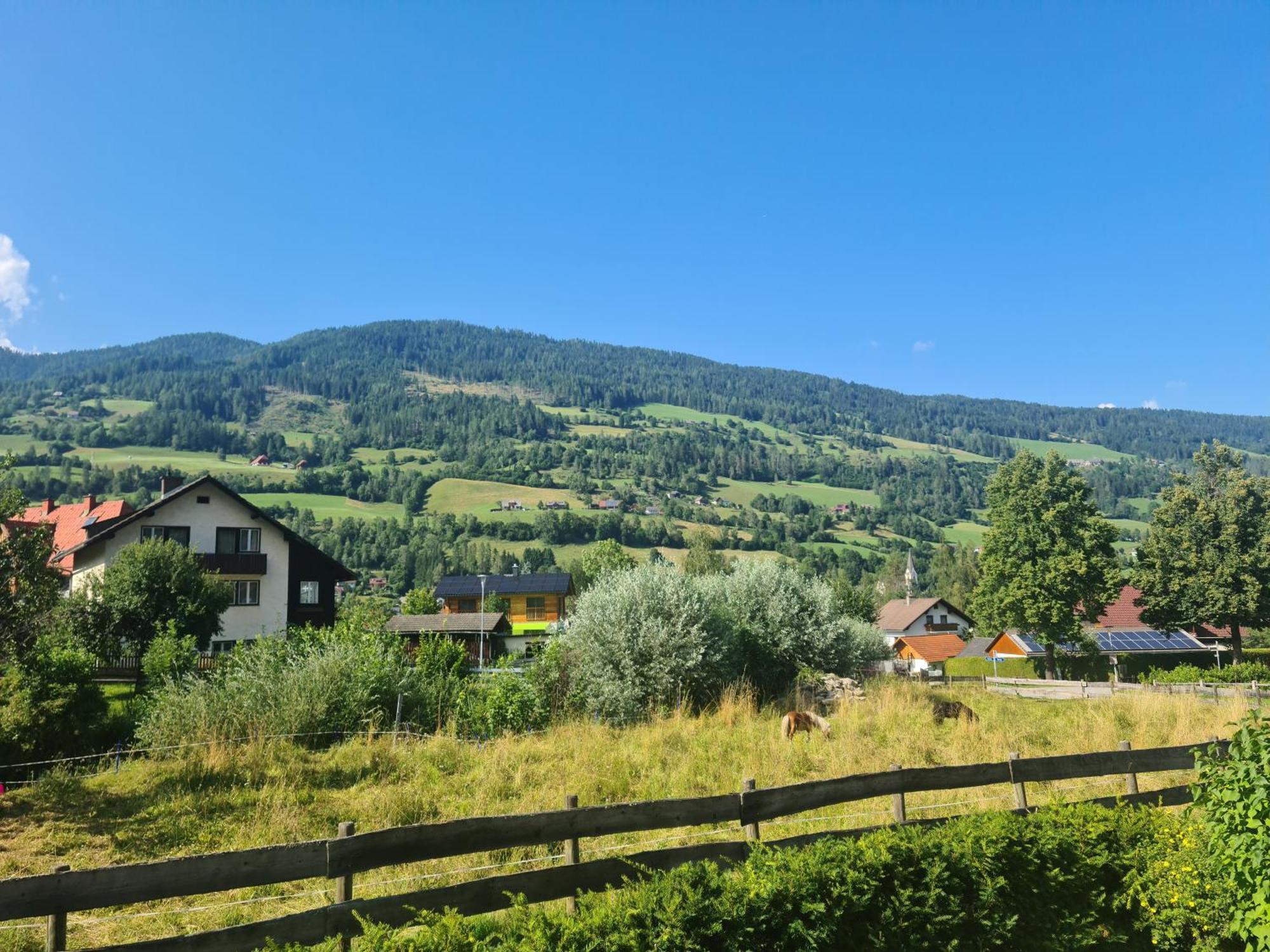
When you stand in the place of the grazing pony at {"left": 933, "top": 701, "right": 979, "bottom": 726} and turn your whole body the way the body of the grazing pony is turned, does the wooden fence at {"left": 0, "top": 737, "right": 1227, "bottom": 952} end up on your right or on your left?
on your right

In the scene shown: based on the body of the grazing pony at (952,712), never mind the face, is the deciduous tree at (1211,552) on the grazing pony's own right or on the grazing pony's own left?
on the grazing pony's own left

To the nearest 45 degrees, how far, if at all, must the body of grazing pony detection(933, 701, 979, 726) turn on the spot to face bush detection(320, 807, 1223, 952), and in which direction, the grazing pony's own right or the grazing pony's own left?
approximately 90° to the grazing pony's own right

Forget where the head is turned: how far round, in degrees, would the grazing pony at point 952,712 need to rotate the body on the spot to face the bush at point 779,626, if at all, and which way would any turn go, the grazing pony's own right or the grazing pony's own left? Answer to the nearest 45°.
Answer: approximately 135° to the grazing pony's own left

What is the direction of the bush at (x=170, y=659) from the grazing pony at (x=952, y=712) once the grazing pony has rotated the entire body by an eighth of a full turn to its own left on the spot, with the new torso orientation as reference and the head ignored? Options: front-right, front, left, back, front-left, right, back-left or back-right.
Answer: back-left

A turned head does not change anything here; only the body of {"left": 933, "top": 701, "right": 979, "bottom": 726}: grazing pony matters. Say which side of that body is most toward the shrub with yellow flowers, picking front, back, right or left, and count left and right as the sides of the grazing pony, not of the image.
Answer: right

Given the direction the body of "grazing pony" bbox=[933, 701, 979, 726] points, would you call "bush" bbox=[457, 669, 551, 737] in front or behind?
behind

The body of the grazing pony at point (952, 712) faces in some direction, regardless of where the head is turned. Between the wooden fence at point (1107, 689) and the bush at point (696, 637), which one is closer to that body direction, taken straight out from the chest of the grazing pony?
the wooden fence

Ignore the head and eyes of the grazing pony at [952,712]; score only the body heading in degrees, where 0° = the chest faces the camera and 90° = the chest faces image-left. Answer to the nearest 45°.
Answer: approximately 270°

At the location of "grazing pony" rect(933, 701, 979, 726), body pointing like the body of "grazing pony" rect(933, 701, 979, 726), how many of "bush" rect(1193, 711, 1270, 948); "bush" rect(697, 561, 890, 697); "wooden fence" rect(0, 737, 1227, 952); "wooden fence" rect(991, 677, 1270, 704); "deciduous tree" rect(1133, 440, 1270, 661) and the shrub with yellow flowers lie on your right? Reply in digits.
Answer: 3

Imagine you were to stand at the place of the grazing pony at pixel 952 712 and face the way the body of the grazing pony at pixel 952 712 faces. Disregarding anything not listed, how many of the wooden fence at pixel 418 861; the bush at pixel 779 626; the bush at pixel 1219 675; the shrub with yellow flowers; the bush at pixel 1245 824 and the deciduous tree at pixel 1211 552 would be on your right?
3
